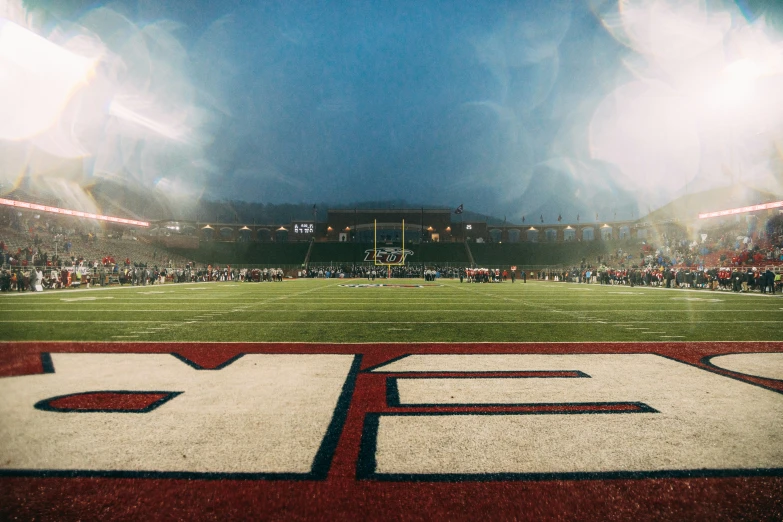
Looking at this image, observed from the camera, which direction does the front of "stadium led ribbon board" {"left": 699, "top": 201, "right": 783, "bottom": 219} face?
facing the viewer and to the left of the viewer
